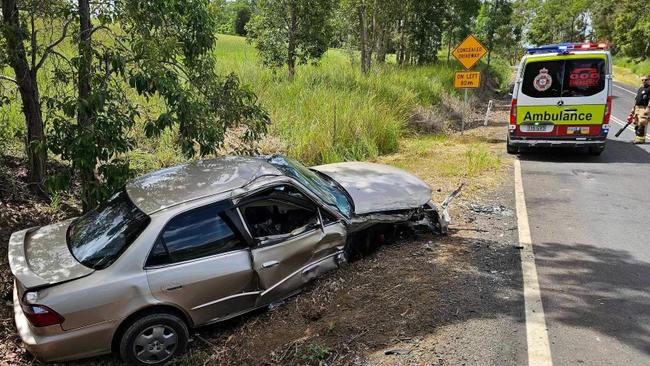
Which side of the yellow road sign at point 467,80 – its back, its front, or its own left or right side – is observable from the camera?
front

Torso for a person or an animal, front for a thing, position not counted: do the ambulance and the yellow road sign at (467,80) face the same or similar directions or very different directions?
very different directions

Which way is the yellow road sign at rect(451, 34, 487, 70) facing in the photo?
toward the camera

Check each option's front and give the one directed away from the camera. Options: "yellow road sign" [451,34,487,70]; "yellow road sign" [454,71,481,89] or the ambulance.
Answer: the ambulance

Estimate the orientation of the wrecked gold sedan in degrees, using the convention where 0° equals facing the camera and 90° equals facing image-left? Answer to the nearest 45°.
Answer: approximately 225°

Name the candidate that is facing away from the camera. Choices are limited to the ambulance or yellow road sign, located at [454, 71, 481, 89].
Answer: the ambulance

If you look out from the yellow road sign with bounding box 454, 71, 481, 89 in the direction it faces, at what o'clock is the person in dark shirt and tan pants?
The person in dark shirt and tan pants is roughly at 9 o'clock from the yellow road sign.

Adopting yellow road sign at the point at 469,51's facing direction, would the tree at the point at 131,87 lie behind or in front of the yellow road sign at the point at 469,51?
in front

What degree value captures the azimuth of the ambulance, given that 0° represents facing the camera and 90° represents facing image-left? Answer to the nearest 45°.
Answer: approximately 180°

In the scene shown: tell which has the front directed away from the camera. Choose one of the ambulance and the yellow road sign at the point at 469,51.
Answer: the ambulance
